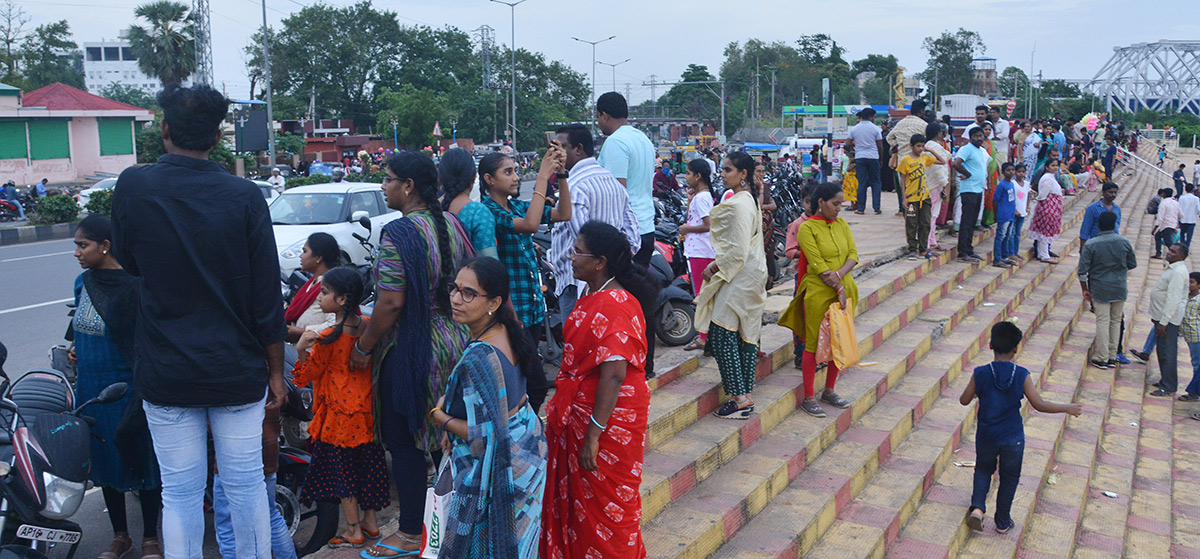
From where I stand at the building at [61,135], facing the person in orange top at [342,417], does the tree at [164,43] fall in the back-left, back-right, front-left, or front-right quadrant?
back-left

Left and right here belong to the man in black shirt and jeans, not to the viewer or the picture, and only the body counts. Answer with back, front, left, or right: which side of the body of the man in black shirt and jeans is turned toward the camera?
back

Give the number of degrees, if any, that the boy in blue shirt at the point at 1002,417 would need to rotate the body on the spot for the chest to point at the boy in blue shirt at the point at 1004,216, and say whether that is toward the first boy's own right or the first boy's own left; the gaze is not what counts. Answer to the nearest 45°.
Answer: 0° — they already face them

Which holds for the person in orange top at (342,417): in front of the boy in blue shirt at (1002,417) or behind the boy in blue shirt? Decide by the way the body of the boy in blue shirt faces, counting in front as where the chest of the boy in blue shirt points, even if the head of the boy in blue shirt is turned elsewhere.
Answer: behind

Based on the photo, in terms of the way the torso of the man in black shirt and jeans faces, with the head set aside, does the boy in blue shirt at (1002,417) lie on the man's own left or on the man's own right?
on the man's own right

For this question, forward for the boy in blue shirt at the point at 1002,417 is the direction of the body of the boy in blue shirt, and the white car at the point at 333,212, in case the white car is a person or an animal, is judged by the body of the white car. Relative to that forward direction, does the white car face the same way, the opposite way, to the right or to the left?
the opposite way

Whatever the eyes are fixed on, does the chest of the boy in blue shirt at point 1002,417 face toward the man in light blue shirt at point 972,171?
yes

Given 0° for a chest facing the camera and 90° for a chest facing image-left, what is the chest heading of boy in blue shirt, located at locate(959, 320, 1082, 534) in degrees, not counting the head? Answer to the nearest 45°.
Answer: approximately 180°

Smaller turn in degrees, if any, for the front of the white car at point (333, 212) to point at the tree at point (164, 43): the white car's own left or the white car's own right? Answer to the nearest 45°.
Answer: approximately 135° to the white car's own right

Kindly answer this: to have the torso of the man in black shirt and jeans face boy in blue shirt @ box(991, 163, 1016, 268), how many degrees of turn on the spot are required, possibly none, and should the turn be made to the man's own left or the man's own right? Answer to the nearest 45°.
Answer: approximately 45° to the man's own right

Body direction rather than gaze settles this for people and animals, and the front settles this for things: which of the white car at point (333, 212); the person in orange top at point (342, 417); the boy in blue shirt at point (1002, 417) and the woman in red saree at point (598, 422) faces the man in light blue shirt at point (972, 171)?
the boy in blue shirt
